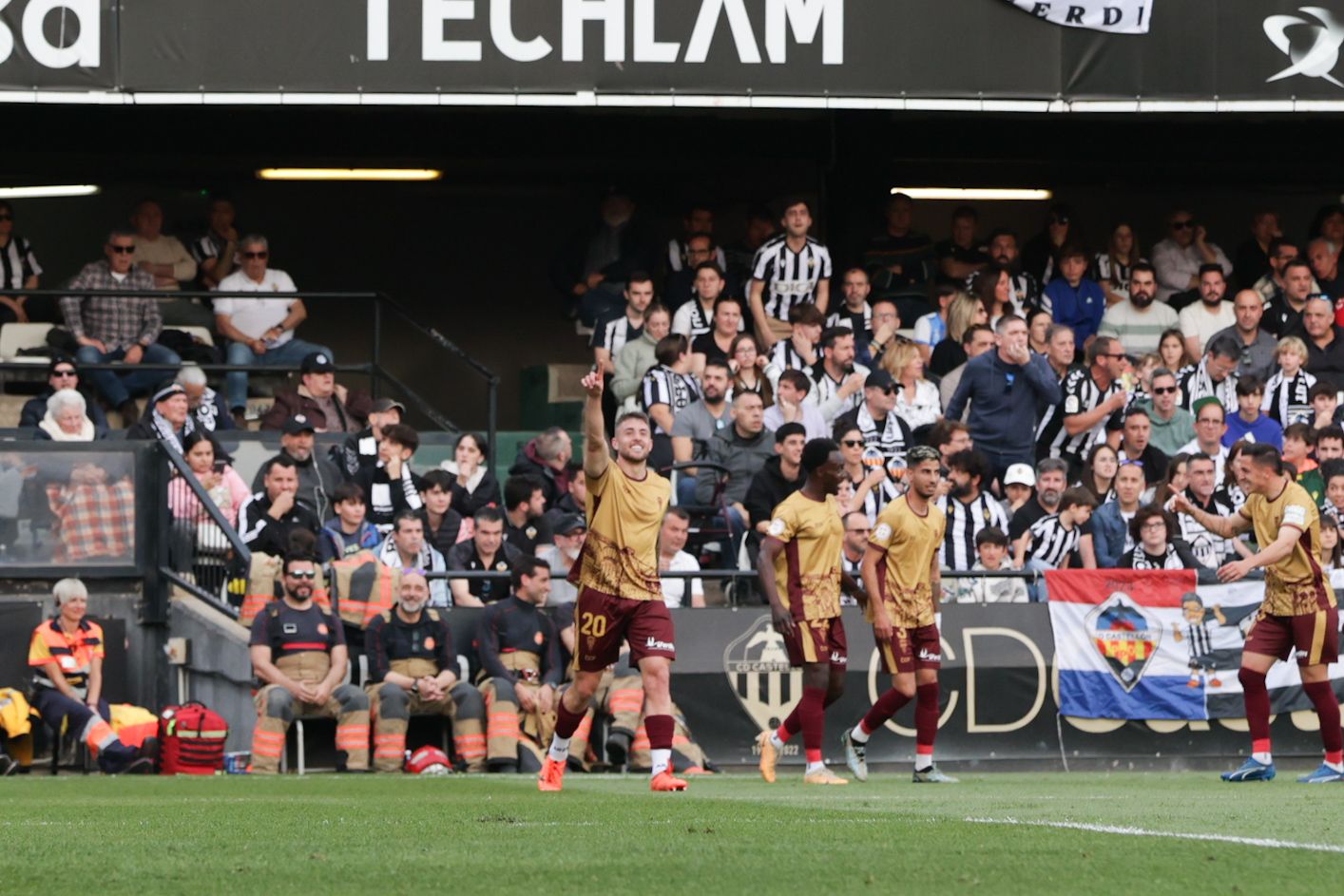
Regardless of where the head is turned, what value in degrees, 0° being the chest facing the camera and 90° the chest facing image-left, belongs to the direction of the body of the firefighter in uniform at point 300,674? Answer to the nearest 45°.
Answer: approximately 0°

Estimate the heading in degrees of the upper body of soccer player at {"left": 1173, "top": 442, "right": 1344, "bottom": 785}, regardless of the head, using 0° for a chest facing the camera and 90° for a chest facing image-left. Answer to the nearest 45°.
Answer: approximately 45°

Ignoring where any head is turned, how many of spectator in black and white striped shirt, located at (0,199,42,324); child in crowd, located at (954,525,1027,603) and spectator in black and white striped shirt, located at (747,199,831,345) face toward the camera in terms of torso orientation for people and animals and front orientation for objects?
3

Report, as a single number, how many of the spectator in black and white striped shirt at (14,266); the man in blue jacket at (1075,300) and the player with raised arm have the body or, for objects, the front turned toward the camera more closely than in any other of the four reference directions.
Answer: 3

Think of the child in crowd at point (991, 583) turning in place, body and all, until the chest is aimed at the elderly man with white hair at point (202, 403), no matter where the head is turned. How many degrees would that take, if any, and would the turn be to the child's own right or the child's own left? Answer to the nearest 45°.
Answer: approximately 90° to the child's own right

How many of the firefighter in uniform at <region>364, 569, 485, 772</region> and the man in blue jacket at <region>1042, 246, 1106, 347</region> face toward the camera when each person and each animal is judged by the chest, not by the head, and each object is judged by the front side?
2

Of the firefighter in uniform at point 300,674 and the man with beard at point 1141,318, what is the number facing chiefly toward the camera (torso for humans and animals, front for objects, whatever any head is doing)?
2

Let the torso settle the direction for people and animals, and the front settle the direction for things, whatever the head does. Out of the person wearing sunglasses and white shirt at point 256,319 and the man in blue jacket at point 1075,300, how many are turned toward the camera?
2

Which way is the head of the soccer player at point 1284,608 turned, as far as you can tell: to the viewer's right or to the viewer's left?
to the viewer's left
